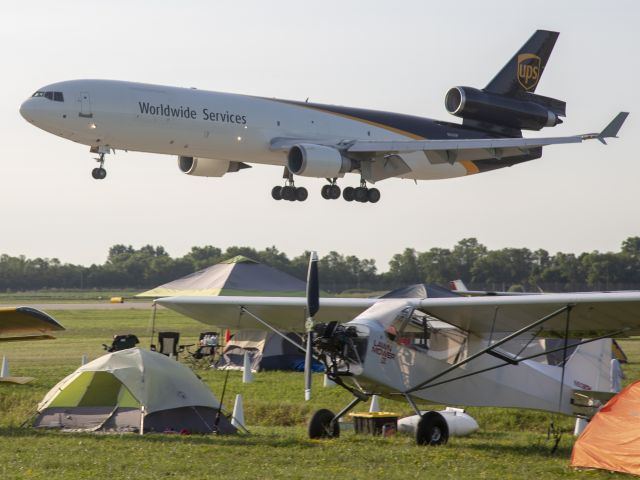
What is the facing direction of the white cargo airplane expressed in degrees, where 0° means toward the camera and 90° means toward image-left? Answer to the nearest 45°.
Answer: approximately 45°

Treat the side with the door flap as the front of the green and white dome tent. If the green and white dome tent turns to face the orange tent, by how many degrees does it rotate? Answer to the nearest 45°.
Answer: approximately 90° to its left

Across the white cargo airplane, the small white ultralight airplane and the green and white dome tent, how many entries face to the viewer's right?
0

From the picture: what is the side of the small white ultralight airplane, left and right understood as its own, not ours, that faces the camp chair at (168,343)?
right

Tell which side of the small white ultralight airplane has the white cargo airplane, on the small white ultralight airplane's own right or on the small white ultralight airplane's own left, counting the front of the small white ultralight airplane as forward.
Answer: on the small white ultralight airplane's own right

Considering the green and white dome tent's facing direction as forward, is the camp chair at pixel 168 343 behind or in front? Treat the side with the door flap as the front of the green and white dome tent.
behind

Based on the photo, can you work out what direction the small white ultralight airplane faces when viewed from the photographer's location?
facing the viewer and to the left of the viewer

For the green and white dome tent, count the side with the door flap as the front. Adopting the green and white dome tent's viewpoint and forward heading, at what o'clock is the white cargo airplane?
The white cargo airplane is roughly at 5 o'clock from the green and white dome tent.

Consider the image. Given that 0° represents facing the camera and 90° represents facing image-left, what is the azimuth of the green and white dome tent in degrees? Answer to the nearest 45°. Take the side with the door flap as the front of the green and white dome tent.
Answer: approximately 45°

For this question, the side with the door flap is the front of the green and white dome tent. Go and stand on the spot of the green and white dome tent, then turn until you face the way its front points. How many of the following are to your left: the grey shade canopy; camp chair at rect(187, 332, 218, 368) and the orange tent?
1

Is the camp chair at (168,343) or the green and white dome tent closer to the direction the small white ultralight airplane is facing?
the green and white dome tent

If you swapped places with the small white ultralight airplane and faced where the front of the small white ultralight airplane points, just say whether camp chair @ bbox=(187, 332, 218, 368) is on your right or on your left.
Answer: on your right
